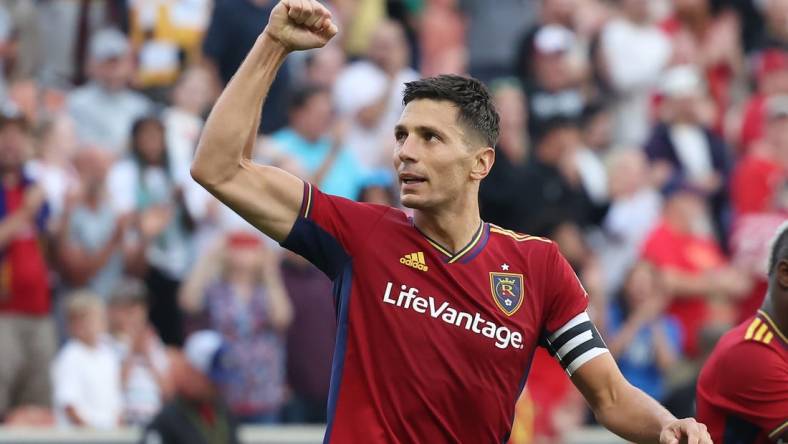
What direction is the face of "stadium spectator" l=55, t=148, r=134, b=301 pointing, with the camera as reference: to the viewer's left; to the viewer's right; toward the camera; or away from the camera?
toward the camera

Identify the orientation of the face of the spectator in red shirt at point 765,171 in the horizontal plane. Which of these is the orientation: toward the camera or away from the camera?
toward the camera

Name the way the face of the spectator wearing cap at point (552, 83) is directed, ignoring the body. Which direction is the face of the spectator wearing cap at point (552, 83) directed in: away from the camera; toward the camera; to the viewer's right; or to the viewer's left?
toward the camera

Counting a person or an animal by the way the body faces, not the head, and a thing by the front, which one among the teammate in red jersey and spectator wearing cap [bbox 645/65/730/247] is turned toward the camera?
the spectator wearing cap

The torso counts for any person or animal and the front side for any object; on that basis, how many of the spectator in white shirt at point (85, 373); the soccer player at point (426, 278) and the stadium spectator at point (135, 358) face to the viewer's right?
0

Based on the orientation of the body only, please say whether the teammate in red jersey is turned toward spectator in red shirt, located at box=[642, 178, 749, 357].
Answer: no

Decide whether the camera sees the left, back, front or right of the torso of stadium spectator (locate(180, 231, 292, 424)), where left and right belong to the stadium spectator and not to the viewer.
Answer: front

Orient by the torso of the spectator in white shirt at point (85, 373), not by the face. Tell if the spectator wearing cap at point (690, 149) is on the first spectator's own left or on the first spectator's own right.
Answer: on the first spectator's own left

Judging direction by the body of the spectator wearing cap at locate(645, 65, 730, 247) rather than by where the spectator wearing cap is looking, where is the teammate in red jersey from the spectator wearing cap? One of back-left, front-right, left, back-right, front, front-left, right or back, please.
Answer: front

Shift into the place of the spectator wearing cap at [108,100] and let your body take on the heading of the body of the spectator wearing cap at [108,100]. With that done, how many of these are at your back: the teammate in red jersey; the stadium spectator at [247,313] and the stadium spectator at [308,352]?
0

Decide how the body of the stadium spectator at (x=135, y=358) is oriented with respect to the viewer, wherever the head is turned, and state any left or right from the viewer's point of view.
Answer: facing the viewer and to the left of the viewer

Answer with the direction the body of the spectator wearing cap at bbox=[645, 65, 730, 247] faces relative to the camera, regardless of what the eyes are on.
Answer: toward the camera

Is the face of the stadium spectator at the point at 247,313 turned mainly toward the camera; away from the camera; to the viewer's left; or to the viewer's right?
toward the camera

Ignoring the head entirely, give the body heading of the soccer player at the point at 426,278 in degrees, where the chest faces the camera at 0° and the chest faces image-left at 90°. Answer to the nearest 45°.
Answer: approximately 0°

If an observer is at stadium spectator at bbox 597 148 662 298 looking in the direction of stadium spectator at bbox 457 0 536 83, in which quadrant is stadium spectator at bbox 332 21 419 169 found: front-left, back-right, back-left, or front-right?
front-left

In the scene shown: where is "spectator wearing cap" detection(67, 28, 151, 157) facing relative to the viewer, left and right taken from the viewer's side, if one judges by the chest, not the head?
facing the viewer
